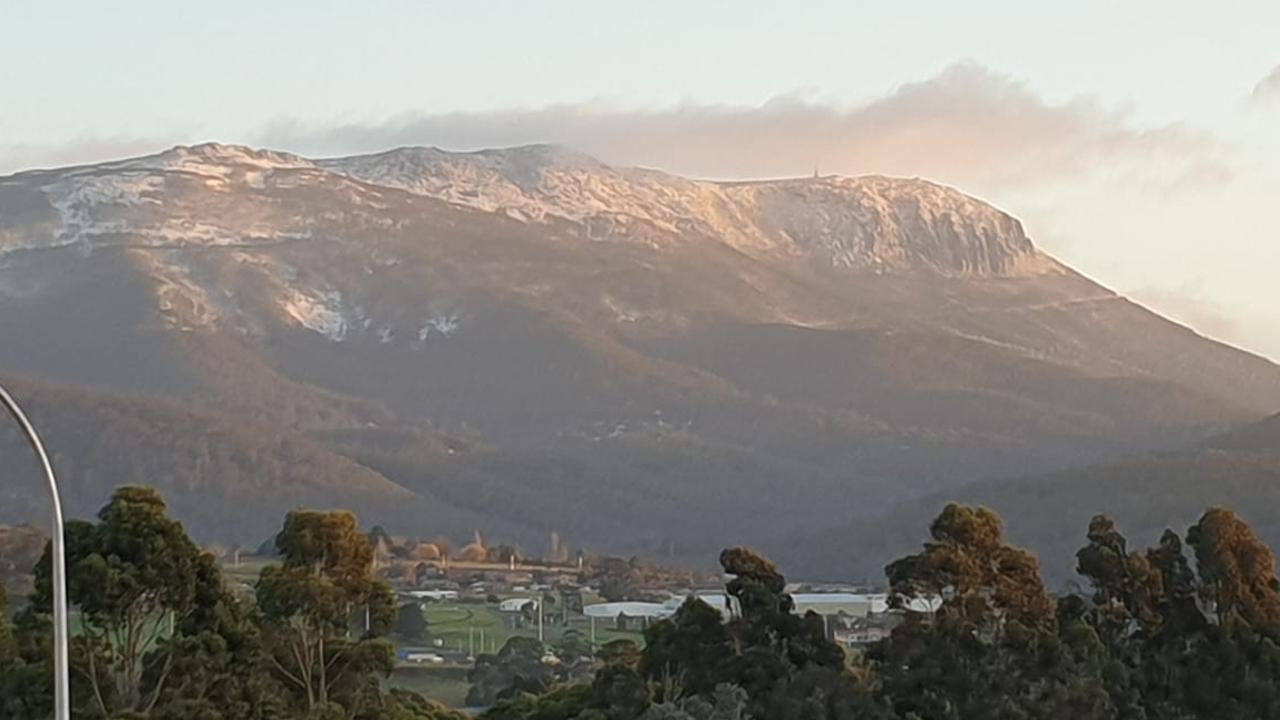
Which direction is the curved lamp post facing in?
to the viewer's left

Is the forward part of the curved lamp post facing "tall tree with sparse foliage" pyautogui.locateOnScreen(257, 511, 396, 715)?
no
